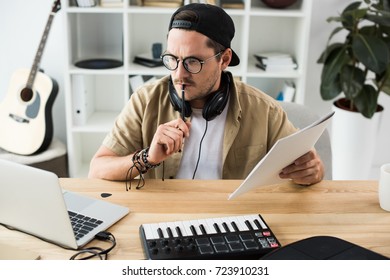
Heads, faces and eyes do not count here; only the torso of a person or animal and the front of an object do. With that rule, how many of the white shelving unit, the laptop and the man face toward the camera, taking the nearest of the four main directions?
2

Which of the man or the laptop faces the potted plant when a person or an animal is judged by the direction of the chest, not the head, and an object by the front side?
the laptop

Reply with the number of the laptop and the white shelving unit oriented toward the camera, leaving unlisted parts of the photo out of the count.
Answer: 1

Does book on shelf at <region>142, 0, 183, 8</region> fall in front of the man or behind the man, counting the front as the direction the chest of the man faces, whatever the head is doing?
behind

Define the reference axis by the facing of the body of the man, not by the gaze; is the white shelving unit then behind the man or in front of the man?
behind

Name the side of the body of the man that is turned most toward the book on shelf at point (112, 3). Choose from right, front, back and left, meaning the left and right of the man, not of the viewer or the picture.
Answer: back

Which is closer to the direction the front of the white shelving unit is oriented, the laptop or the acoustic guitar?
the laptop

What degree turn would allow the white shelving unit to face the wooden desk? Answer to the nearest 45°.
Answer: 0° — it already faces it

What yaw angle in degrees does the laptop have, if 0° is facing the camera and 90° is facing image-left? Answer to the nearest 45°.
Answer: approximately 225°

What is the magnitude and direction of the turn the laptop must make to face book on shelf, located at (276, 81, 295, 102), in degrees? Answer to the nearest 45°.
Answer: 0° — it already faces it

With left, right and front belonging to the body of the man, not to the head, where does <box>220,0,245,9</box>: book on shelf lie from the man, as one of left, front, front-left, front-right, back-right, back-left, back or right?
back
